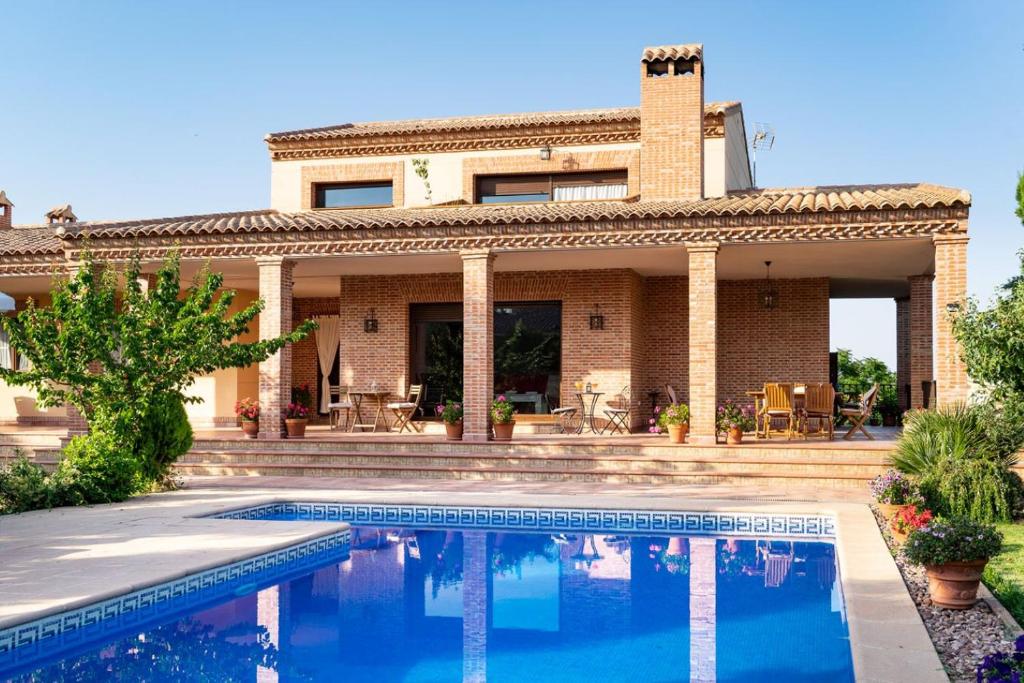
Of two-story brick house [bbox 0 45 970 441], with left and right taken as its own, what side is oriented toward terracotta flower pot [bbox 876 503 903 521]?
front

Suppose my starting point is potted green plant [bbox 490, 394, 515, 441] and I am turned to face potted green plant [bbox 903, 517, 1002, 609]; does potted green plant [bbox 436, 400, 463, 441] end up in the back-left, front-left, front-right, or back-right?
back-right

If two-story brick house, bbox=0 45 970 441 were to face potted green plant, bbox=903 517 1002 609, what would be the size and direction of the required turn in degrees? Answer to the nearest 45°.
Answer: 0° — it already faces it

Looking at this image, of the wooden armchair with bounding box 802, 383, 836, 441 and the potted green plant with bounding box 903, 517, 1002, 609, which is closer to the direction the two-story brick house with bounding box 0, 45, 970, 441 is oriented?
the potted green plant

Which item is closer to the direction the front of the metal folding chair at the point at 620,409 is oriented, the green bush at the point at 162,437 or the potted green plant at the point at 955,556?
the green bush

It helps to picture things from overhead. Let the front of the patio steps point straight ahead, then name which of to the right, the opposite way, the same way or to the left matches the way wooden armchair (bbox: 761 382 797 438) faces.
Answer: the opposite way

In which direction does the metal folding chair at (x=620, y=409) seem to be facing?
to the viewer's left

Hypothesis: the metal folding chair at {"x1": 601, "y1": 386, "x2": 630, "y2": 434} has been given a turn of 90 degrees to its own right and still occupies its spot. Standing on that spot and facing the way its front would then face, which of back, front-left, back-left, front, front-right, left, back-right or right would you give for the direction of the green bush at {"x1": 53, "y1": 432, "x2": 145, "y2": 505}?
back-left

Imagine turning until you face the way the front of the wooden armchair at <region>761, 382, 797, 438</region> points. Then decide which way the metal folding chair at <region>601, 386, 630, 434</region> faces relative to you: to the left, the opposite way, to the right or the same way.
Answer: to the left

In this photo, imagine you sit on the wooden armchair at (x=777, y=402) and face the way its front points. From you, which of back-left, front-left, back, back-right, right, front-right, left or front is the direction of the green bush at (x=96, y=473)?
back-left

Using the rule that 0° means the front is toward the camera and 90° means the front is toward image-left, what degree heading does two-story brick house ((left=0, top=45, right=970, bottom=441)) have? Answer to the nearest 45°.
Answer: approximately 0°

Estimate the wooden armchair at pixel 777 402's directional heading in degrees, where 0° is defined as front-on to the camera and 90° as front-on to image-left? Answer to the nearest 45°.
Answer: approximately 180°
